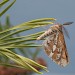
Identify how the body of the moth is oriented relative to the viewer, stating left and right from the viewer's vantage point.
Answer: facing to the right of the viewer
